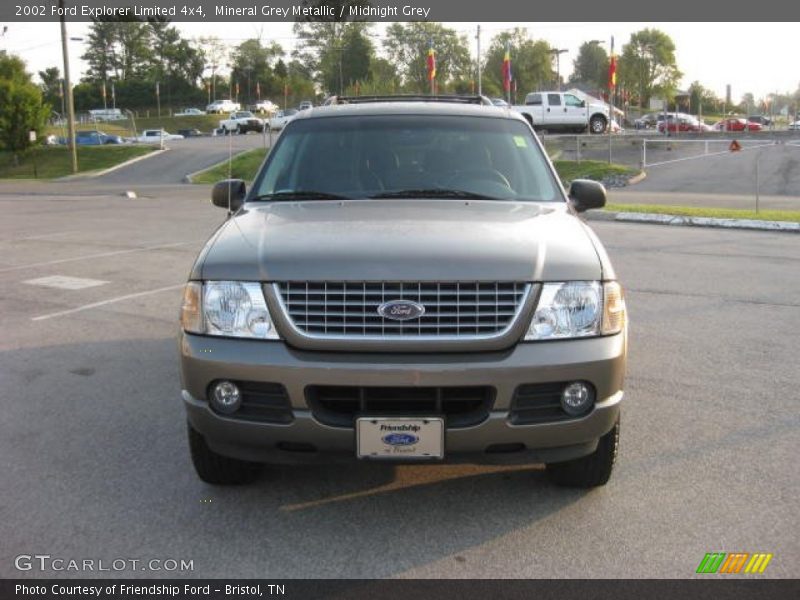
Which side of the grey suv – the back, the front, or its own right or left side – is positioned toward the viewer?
front

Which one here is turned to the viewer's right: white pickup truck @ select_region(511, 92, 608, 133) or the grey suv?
the white pickup truck

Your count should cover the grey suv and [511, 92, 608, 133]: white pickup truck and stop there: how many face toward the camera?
1

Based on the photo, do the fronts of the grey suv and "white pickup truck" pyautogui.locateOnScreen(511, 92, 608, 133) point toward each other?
no

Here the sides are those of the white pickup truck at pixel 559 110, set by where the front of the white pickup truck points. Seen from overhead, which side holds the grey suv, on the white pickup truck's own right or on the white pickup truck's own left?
on the white pickup truck's own right

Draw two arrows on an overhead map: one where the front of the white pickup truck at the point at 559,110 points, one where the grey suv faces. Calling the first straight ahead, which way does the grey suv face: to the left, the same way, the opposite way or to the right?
to the right

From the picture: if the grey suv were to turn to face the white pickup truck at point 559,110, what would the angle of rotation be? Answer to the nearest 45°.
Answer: approximately 180°

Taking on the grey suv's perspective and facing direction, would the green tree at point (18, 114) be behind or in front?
behind

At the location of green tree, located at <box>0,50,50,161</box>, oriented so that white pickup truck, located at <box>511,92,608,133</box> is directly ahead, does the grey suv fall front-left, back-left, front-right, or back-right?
front-right

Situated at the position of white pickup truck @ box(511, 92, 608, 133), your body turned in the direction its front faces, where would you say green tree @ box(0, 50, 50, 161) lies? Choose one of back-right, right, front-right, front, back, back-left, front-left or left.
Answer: back

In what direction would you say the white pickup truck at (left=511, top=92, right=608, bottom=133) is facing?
to the viewer's right
